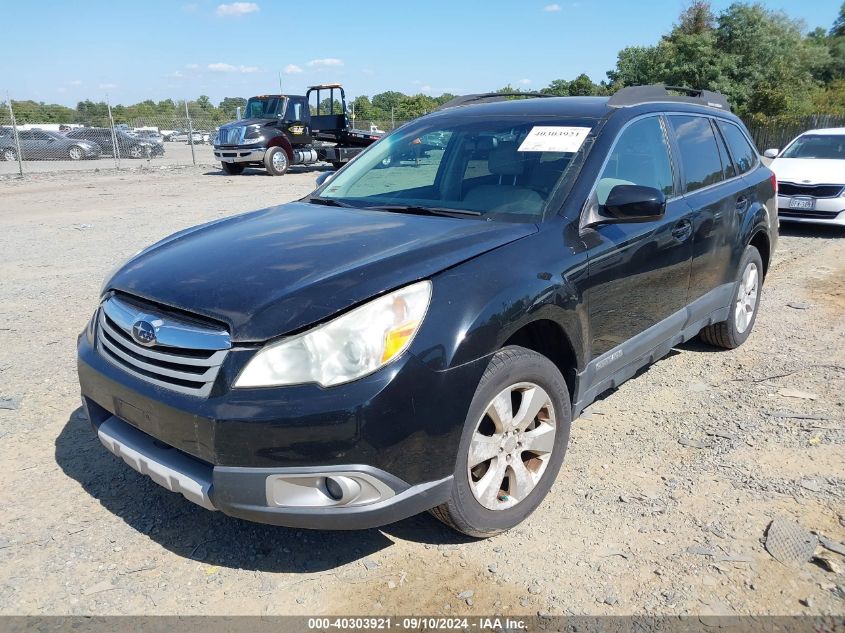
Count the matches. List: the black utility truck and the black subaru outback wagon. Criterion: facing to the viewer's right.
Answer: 0

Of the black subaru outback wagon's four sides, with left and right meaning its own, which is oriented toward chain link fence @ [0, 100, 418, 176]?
right

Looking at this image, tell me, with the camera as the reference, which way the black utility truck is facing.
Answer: facing the viewer and to the left of the viewer

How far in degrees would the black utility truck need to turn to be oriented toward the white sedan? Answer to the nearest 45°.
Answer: approximately 90° to its left

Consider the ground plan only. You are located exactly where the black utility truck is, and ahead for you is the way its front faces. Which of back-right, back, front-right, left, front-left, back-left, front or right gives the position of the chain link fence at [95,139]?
right

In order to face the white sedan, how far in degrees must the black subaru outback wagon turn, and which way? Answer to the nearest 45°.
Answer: approximately 180°

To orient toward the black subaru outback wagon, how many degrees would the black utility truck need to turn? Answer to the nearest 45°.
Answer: approximately 45° to its left

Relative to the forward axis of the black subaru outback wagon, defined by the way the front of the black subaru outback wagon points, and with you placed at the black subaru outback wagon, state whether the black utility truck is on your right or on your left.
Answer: on your right

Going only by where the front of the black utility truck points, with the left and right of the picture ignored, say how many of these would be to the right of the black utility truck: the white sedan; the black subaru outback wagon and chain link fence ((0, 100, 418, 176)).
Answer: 1
